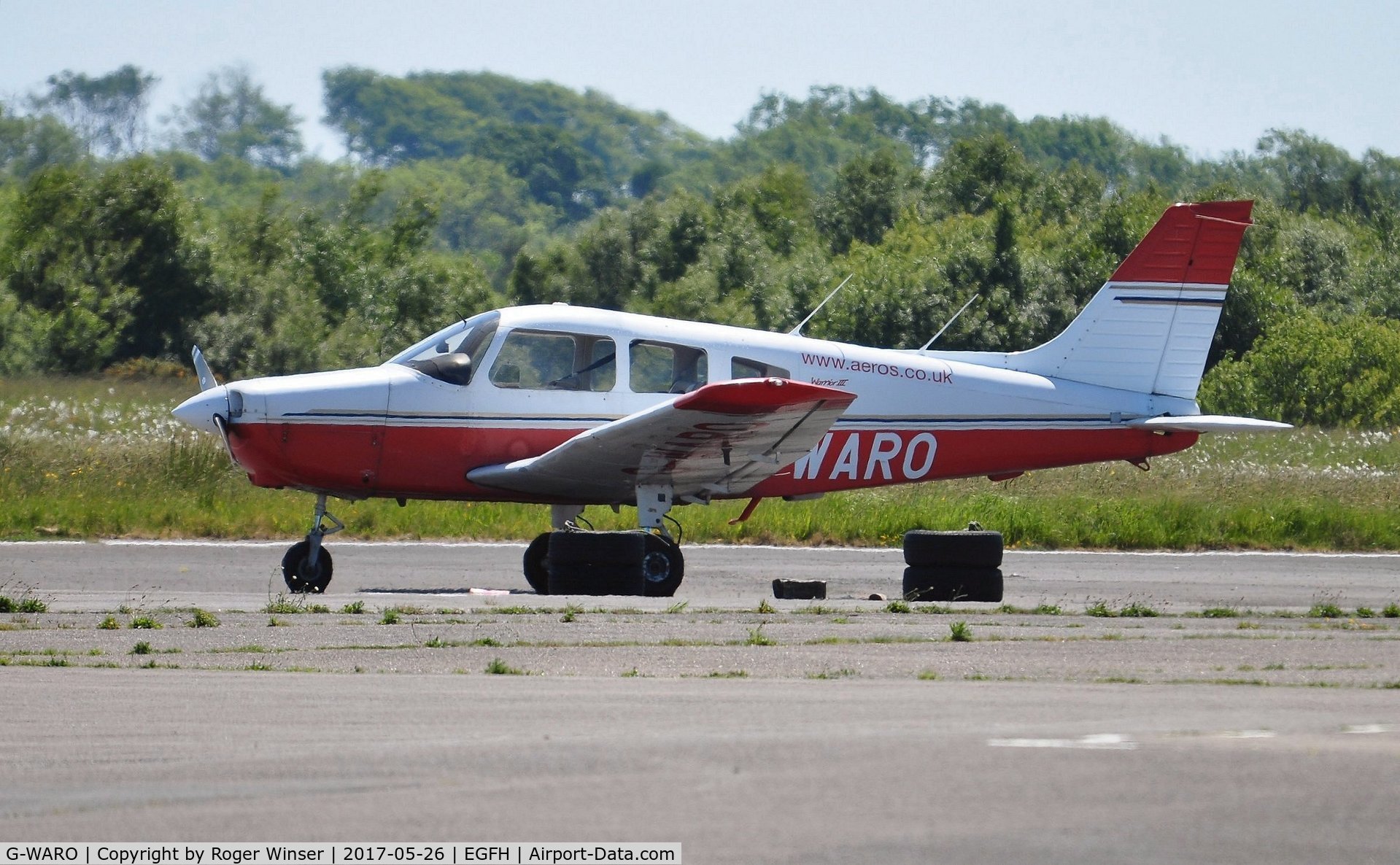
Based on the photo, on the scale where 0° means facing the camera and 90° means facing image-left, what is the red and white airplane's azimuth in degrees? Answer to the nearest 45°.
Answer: approximately 90°

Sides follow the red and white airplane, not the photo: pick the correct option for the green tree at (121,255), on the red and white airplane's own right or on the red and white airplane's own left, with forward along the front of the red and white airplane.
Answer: on the red and white airplane's own right

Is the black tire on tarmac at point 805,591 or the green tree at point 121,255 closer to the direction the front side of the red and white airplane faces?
the green tree

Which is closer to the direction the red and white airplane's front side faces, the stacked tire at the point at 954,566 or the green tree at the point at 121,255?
the green tree

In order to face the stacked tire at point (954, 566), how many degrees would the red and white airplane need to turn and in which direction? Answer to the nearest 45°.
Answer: approximately 135° to its left

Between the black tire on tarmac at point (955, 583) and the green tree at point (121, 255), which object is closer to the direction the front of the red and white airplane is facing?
the green tree

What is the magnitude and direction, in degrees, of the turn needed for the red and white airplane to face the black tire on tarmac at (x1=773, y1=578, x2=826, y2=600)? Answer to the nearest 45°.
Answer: approximately 135° to its left
